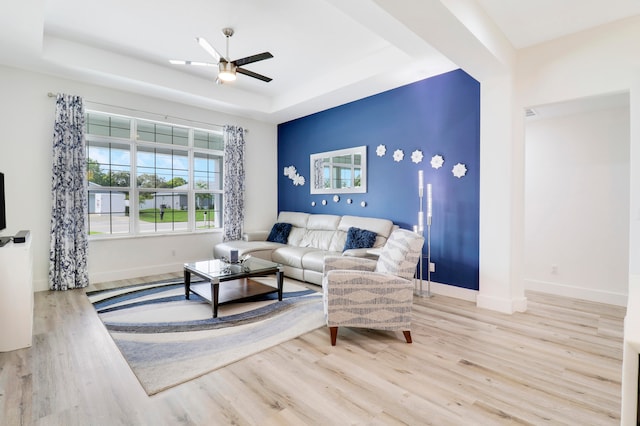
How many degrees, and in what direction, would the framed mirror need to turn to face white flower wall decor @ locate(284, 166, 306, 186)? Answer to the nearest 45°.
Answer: approximately 90° to its right

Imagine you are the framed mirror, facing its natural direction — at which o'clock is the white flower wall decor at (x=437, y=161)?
The white flower wall decor is roughly at 9 o'clock from the framed mirror.

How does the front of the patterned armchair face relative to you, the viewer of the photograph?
facing to the left of the viewer

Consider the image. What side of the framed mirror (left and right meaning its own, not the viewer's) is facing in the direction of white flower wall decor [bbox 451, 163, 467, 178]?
left

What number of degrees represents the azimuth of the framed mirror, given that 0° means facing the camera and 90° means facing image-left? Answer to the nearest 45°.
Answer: approximately 45°
